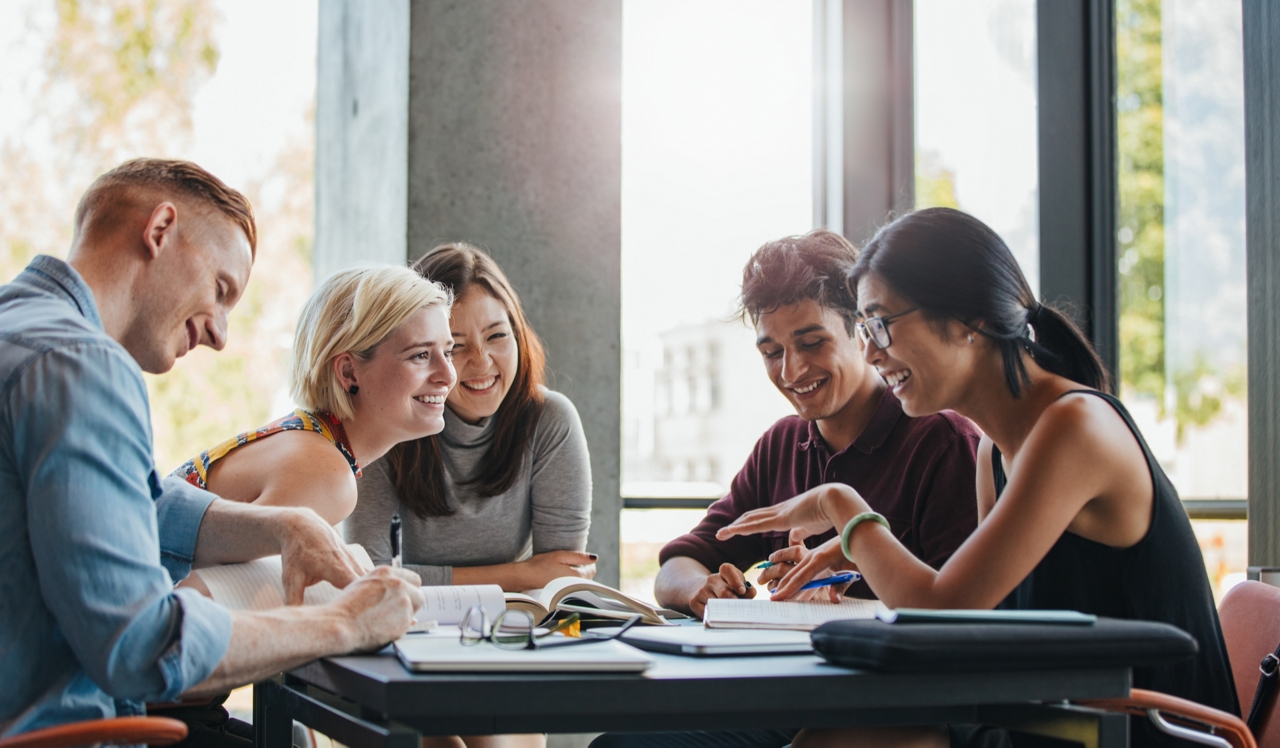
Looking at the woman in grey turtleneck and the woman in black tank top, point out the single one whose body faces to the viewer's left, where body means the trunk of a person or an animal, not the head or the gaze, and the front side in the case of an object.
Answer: the woman in black tank top

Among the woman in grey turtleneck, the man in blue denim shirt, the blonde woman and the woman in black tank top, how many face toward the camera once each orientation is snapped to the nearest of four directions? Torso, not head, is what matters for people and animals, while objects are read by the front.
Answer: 1

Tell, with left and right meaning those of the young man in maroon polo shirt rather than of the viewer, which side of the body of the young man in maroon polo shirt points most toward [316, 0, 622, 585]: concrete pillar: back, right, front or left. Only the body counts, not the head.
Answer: right

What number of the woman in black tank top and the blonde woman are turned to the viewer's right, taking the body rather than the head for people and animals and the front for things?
1

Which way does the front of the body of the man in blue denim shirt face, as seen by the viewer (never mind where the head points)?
to the viewer's right

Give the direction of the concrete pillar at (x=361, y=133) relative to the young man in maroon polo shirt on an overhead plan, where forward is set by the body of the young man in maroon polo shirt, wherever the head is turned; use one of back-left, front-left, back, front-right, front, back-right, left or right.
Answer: right

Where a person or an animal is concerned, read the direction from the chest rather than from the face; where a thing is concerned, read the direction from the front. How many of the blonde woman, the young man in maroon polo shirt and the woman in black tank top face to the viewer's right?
1

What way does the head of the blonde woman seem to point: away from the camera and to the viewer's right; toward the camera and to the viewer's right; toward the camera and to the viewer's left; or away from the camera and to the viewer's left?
toward the camera and to the viewer's right

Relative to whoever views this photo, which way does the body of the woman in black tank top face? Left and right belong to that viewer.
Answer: facing to the left of the viewer

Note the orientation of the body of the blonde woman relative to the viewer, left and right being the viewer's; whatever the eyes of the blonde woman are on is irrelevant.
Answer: facing to the right of the viewer

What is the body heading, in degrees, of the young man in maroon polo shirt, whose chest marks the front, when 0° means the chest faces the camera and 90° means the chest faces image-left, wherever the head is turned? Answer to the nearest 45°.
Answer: approximately 45°

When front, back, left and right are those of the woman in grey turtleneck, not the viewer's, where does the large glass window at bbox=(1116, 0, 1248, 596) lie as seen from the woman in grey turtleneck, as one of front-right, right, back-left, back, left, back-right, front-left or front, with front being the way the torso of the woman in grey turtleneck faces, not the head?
left

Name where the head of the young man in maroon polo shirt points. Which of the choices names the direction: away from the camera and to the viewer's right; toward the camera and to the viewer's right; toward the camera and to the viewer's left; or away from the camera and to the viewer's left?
toward the camera and to the viewer's left
